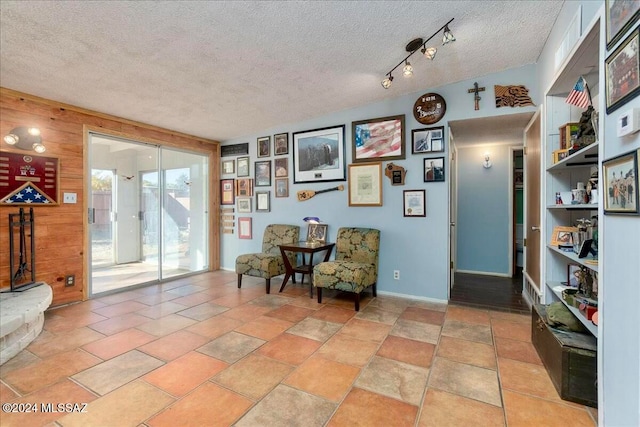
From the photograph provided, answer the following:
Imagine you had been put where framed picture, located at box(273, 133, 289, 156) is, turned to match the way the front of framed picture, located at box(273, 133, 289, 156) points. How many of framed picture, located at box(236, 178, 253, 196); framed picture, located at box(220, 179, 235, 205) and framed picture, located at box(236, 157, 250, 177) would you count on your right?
3

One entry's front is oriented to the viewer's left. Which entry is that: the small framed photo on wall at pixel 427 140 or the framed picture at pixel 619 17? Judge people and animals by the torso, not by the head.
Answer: the framed picture

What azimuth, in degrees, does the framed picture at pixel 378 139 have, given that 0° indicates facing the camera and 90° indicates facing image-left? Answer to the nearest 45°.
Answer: approximately 45°

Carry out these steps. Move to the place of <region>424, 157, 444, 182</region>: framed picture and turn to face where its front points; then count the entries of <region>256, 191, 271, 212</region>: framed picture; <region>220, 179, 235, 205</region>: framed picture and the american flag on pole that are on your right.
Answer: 2

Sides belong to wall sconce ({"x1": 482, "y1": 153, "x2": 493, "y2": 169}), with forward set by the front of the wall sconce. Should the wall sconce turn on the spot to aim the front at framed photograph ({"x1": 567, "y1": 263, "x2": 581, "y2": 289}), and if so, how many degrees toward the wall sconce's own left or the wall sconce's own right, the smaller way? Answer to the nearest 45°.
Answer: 0° — it already faces it

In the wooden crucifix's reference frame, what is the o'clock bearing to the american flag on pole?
The american flag on pole is roughly at 11 o'clock from the wooden crucifix.

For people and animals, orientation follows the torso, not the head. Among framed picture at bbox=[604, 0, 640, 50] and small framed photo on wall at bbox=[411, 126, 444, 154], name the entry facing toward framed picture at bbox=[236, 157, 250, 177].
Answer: framed picture at bbox=[604, 0, 640, 50]

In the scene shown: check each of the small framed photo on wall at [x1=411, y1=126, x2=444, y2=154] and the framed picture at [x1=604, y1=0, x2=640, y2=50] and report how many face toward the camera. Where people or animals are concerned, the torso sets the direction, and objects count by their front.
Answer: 1

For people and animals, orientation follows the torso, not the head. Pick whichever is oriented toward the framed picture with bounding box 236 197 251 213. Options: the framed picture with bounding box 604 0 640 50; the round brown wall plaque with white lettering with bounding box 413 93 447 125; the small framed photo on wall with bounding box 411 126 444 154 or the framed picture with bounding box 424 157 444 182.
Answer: the framed picture with bounding box 604 0 640 50

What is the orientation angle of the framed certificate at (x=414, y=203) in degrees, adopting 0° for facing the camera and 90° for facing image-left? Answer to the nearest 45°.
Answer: approximately 0°

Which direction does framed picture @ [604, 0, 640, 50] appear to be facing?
to the viewer's left

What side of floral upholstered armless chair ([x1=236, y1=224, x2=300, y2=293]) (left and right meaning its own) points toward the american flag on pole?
left

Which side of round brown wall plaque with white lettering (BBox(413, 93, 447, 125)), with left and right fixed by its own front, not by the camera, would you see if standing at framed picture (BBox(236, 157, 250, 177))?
right

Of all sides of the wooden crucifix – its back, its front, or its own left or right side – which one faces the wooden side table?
right

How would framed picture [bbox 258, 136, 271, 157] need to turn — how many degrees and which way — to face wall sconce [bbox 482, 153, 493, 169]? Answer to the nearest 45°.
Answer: approximately 135° to its left
